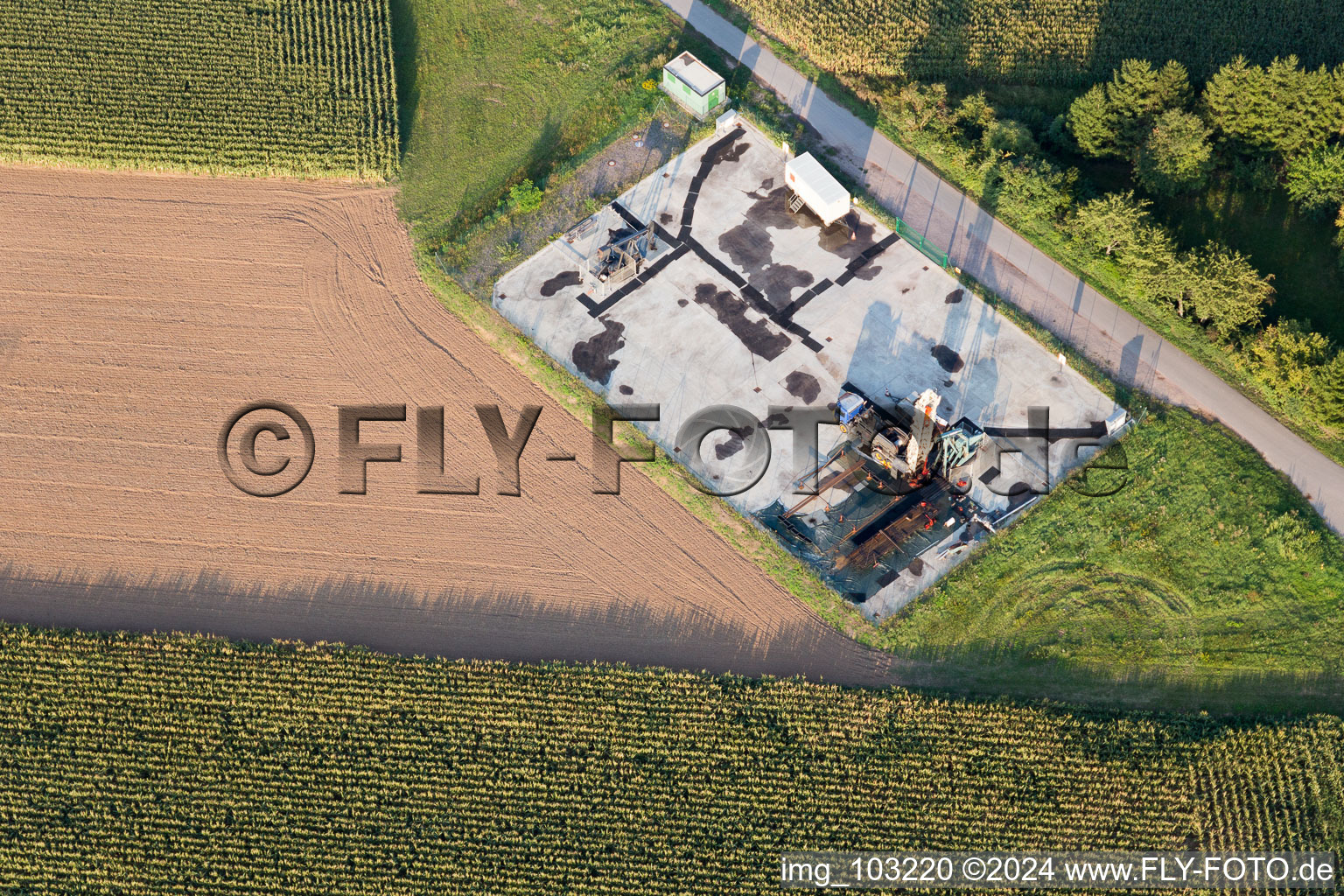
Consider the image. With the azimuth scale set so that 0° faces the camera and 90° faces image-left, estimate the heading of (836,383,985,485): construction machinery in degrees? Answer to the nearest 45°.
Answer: approximately 135°
